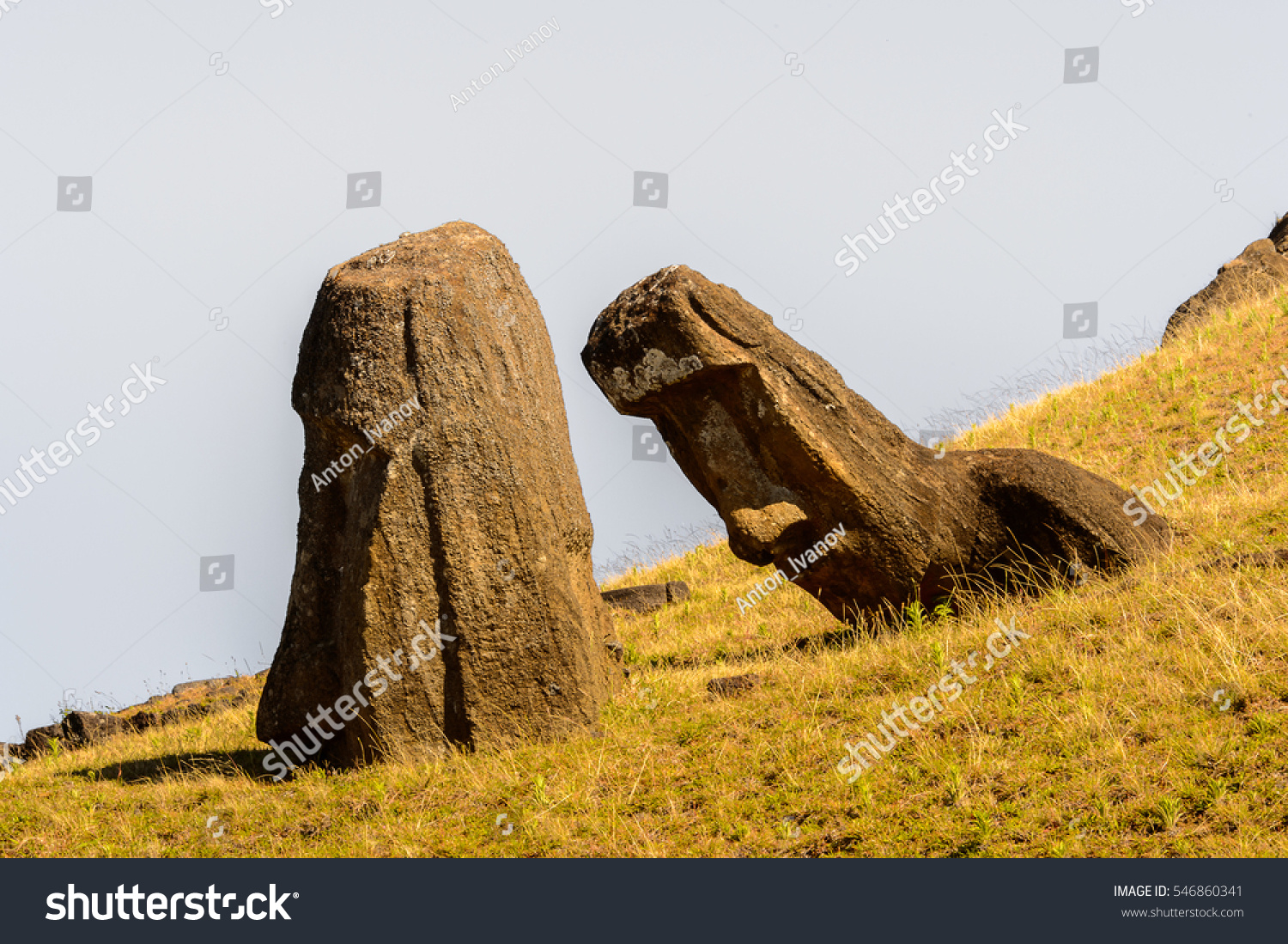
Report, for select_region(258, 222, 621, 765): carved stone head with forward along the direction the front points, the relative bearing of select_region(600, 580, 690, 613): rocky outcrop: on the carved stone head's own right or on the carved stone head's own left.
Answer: on the carved stone head's own right

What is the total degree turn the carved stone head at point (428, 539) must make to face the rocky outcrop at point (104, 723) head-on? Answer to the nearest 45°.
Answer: approximately 45° to its right

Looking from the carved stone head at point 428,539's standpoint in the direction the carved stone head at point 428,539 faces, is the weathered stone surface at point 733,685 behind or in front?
behind

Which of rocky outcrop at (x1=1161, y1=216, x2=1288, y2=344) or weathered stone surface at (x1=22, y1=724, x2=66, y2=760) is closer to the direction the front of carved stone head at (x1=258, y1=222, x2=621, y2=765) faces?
the weathered stone surface

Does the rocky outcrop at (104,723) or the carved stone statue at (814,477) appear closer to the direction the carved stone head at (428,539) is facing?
the rocky outcrop

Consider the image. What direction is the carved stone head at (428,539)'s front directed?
to the viewer's left

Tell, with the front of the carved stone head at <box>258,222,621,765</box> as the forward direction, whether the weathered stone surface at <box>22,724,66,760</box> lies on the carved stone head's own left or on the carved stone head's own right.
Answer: on the carved stone head's own right
